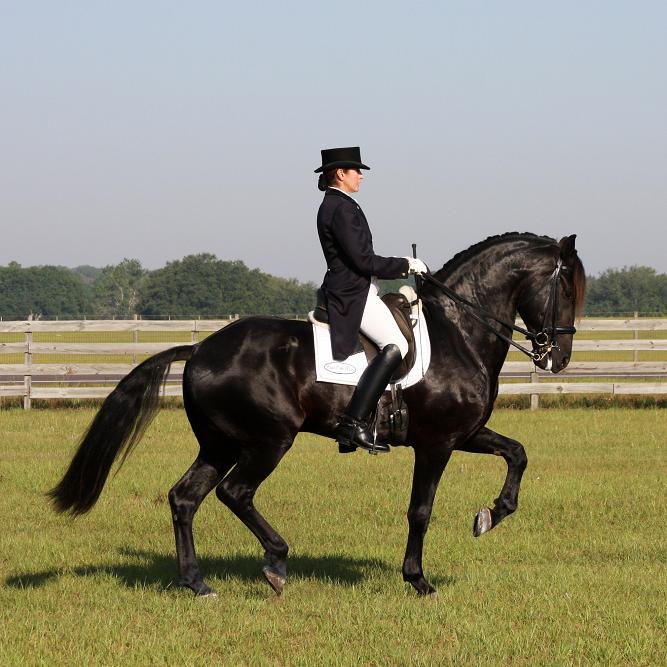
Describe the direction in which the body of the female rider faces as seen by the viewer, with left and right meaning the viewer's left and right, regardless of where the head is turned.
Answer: facing to the right of the viewer

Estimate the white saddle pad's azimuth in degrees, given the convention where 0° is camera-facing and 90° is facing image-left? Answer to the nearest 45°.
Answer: approximately 270°

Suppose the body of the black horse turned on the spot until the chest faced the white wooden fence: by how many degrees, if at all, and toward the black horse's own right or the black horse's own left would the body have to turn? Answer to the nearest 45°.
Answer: approximately 90° to the black horse's own left

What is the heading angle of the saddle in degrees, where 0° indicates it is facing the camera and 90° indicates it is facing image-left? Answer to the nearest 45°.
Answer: approximately 270°

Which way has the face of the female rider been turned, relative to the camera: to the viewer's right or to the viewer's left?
to the viewer's right

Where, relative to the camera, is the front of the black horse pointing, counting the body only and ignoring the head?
to the viewer's right

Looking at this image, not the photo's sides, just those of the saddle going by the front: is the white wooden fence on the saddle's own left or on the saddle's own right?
on the saddle's own left
